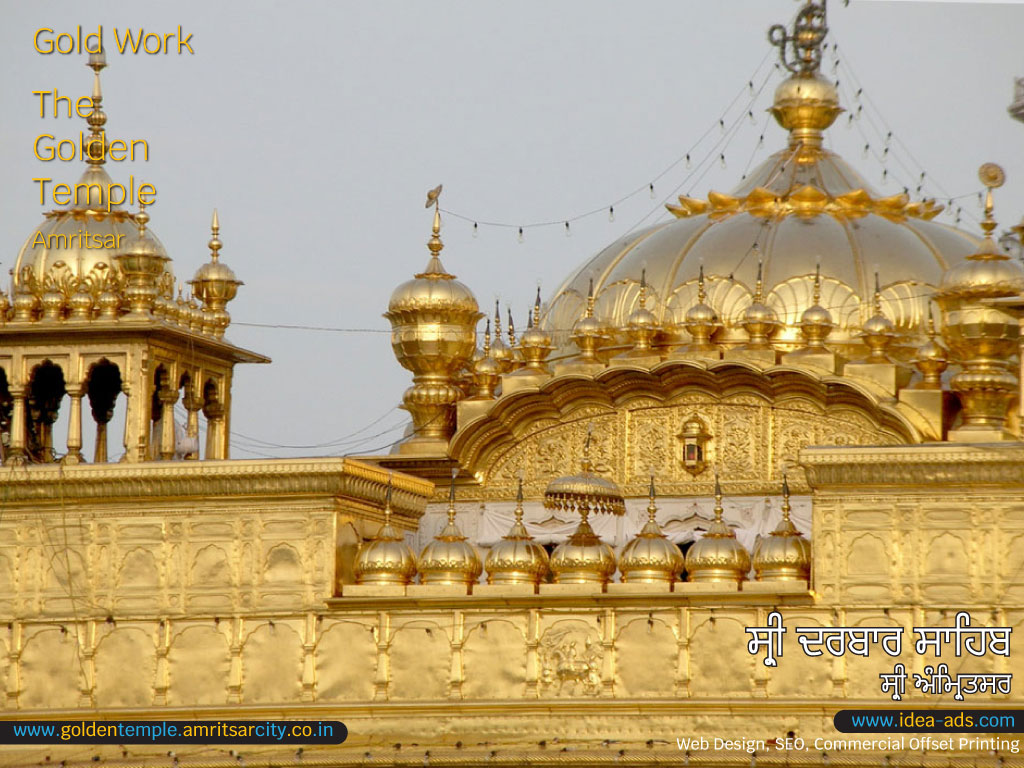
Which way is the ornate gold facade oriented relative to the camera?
toward the camera
